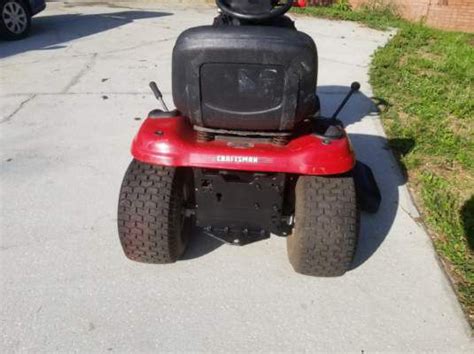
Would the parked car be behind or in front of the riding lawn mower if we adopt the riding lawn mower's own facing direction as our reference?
in front

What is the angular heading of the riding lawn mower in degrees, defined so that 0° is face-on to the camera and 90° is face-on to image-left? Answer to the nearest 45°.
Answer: approximately 180°
